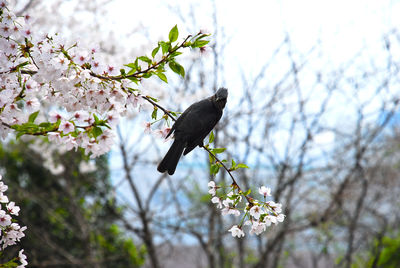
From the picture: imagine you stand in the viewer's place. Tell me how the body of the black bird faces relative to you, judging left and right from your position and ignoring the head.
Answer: facing away from the viewer and to the right of the viewer

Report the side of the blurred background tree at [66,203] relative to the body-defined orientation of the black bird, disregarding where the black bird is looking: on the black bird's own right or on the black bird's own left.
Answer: on the black bird's own left
